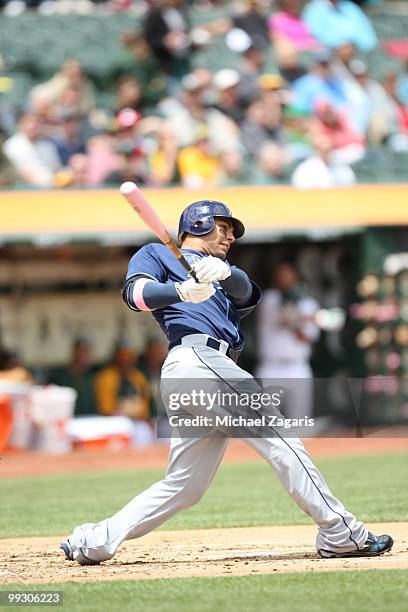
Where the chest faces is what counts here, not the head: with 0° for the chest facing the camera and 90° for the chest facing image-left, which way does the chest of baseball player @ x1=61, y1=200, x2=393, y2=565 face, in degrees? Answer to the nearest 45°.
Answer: approximately 315°

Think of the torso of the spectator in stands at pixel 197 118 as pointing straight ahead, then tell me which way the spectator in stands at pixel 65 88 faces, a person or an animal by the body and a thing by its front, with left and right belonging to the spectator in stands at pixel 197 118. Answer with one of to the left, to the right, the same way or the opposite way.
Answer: the same way

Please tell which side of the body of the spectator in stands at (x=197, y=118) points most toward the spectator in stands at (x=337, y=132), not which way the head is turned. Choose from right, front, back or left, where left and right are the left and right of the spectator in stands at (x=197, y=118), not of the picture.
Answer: left

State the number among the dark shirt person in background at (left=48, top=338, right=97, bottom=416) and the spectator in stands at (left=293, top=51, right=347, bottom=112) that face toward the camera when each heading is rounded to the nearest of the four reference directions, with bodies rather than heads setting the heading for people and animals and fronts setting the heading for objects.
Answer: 2

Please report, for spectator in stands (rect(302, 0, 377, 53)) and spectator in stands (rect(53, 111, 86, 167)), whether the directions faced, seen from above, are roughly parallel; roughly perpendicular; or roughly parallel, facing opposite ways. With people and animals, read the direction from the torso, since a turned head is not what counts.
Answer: roughly parallel

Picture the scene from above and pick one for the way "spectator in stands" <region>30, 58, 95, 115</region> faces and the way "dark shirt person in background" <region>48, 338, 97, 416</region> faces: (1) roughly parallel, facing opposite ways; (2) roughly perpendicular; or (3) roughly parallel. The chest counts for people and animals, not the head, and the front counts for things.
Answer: roughly parallel

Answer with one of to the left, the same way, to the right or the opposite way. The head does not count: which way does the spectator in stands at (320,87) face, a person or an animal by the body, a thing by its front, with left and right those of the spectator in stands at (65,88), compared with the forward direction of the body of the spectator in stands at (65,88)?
the same way

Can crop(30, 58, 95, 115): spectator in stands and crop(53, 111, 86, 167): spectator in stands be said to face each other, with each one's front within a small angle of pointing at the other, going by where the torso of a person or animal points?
no

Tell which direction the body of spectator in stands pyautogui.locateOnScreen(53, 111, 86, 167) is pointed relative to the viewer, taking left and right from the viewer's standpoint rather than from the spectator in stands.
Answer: facing the viewer

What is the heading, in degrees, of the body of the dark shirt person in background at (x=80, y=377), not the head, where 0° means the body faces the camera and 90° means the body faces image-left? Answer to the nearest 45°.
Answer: approximately 0°

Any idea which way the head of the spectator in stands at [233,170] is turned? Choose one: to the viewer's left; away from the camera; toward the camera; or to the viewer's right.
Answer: toward the camera

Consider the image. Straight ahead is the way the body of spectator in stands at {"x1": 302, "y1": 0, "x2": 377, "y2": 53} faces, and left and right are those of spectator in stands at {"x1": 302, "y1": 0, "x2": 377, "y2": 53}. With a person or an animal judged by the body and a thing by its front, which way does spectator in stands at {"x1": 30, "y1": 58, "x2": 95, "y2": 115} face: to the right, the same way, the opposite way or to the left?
the same way

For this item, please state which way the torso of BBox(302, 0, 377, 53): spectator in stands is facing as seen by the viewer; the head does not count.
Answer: toward the camera

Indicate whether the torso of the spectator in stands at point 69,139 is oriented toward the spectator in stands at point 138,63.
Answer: no

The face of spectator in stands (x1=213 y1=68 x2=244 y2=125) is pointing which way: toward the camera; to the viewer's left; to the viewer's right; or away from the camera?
toward the camera
